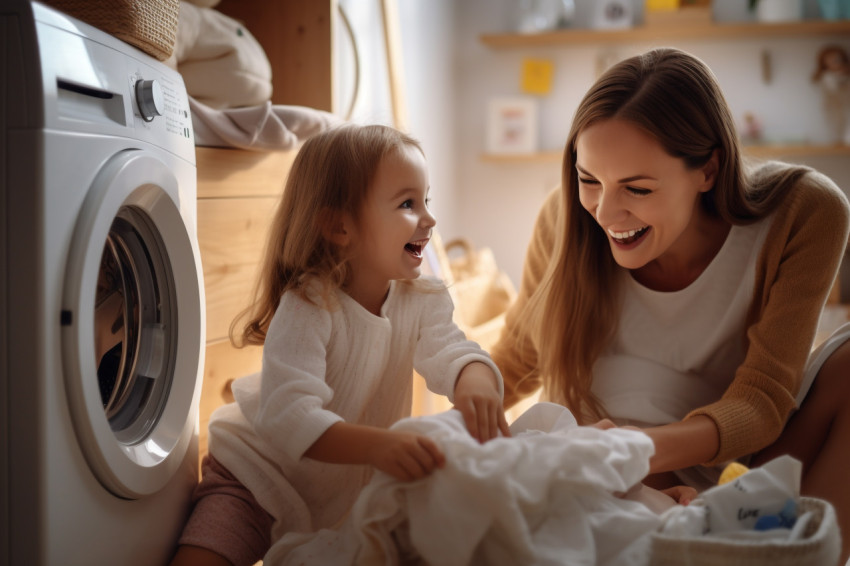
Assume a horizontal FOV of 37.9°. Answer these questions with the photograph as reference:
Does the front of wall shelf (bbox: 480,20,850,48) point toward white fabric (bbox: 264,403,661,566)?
yes

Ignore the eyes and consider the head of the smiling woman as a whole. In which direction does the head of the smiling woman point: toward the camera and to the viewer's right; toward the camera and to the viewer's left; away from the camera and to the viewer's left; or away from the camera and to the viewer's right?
toward the camera and to the viewer's left

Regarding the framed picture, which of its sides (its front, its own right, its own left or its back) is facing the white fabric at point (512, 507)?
front

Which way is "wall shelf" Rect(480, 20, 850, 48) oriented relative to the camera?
toward the camera

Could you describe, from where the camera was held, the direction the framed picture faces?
facing the viewer

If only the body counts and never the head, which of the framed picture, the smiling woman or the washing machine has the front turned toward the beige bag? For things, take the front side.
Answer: the framed picture

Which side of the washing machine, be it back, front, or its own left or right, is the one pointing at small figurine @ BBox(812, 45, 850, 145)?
left

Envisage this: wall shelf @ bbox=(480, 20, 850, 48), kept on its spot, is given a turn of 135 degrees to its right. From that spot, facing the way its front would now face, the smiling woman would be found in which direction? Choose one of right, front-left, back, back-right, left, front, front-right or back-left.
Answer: back-left

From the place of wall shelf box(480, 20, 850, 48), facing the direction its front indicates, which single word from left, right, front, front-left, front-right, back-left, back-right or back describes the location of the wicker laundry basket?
front

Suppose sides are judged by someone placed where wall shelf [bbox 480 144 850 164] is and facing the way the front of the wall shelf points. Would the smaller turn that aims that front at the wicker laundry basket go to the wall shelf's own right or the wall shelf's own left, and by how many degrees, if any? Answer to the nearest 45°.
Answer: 0° — it already faces it
